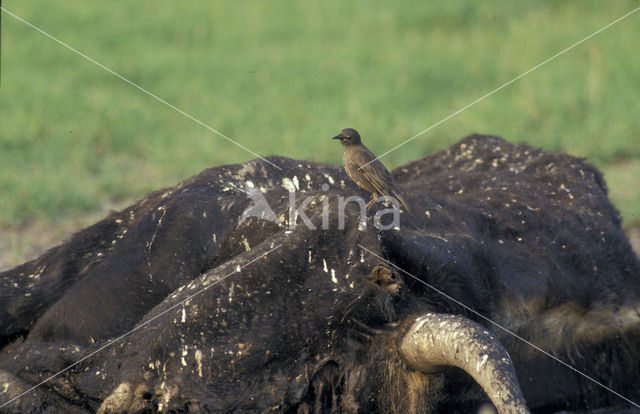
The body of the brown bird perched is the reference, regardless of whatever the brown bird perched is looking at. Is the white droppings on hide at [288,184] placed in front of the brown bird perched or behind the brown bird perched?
in front

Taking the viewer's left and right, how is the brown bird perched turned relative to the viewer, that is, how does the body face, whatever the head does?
facing to the left of the viewer
